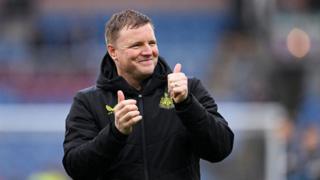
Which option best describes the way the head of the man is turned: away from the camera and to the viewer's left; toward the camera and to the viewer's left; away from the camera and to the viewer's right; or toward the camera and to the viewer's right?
toward the camera and to the viewer's right

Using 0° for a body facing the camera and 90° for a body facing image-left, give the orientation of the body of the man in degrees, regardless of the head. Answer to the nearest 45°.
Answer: approximately 0°
